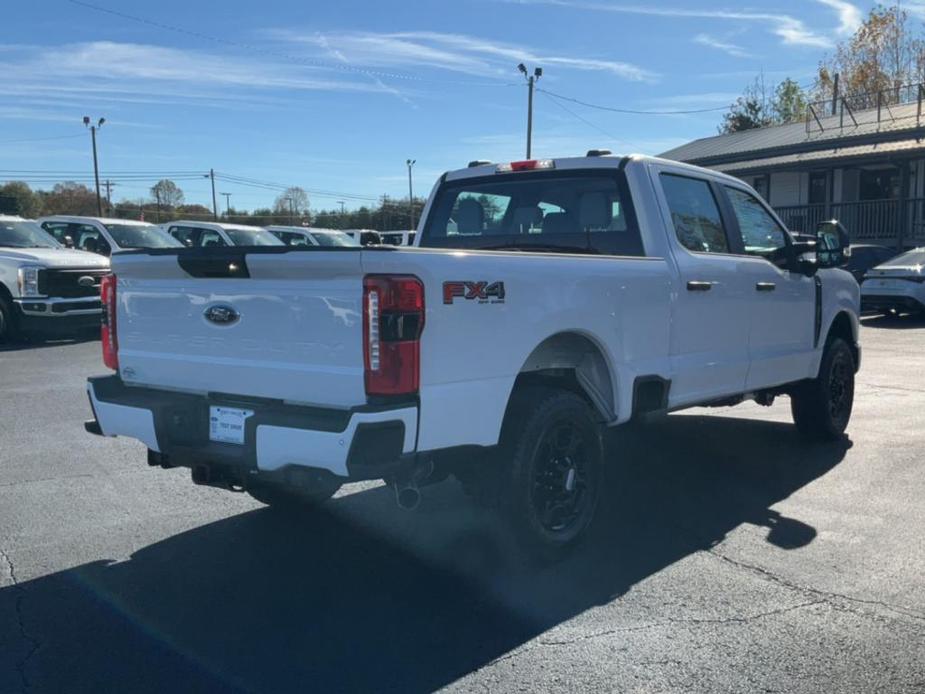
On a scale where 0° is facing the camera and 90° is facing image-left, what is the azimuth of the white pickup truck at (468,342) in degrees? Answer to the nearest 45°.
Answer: approximately 225°

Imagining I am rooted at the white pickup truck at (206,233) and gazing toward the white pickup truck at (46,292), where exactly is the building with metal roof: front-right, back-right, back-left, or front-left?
back-left

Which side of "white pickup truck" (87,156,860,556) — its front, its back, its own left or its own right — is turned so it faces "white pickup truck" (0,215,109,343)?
left

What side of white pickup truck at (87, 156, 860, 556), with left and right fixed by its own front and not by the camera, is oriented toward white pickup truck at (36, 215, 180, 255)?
left

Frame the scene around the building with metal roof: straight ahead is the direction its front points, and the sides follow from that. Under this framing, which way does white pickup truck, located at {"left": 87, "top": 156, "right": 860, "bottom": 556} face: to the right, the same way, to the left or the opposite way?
the opposite way

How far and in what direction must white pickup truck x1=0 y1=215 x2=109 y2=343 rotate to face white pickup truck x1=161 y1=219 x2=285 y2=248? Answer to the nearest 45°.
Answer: approximately 90° to its left

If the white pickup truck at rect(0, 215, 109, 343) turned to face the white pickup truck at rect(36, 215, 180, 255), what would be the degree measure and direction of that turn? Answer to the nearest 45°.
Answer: approximately 135° to its left

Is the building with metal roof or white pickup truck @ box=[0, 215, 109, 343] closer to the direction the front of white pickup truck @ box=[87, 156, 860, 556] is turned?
the building with metal roof

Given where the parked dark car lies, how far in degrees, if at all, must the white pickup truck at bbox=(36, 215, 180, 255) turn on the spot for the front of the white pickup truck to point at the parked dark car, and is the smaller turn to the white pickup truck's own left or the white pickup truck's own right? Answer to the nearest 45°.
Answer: approximately 45° to the white pickup truck's own left

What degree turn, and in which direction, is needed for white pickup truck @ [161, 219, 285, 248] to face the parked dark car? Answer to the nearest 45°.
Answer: approximately 45° to its left

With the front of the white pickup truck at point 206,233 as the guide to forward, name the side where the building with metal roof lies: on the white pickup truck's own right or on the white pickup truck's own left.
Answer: on the white pickup truck's own left

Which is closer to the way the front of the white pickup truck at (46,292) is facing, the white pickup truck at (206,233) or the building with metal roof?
the building with metal roof

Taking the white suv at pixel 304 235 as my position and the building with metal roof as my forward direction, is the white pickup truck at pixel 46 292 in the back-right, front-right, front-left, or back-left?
back-right

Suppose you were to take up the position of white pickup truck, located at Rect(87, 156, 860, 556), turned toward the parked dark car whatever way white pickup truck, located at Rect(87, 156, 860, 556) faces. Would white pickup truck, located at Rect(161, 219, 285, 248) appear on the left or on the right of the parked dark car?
left
